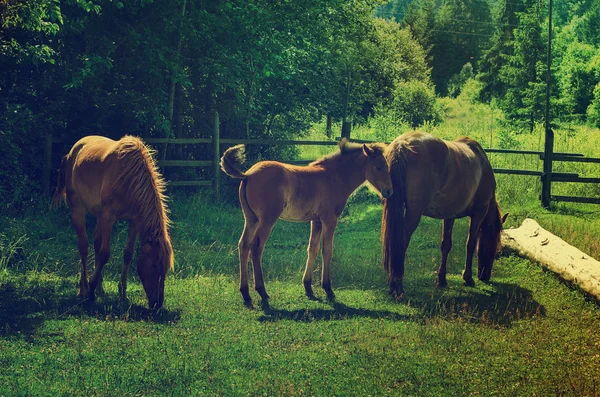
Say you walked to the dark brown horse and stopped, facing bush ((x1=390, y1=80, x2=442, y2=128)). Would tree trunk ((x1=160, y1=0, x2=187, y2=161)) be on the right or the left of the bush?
left

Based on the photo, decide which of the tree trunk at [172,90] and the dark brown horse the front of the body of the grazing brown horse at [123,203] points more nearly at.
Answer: the dark brown horse

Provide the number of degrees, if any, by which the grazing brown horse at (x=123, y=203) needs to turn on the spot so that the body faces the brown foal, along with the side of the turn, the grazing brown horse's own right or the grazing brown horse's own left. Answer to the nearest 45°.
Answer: approximately 45° to the grazing brown horse's own left

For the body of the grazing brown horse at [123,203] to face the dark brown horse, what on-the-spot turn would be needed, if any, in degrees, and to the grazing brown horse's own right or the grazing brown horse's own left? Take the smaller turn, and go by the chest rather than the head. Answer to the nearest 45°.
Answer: approximately 45° to the grazing brown horse's own left

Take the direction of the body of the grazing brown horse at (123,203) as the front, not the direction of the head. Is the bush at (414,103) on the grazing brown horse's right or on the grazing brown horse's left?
on the grazing brown horse's left

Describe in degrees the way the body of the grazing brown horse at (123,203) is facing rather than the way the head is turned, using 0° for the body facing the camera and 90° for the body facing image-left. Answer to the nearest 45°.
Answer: approximately 315°

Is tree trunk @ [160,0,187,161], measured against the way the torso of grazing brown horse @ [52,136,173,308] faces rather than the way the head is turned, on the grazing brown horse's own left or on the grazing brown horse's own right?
on the grazing brown horse's own left

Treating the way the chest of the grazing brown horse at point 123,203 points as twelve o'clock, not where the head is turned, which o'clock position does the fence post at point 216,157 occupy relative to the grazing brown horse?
The fence post is roughly at 8 o'clock from the grazing brown horse.
